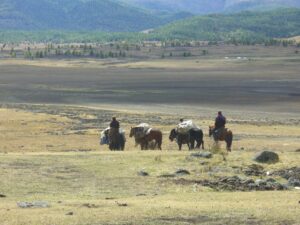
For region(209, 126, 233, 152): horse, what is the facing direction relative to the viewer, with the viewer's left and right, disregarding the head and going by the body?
facing to the left of the viewer

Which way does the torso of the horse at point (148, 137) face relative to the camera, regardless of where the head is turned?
to the viewer's left

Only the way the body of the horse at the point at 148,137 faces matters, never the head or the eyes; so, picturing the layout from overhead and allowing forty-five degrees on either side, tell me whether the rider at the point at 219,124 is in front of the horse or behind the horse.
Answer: behind

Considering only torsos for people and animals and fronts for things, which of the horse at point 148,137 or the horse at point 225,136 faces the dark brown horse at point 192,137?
the horse at point 225,136

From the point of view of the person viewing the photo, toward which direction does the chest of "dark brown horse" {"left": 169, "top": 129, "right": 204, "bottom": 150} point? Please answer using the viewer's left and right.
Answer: facing to the left of the viewer

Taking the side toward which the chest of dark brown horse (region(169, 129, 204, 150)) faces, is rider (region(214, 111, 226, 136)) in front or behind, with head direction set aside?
behind

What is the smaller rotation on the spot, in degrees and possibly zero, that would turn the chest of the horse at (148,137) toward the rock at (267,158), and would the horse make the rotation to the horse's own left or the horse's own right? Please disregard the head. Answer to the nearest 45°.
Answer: approximately 135° to the horse's own left

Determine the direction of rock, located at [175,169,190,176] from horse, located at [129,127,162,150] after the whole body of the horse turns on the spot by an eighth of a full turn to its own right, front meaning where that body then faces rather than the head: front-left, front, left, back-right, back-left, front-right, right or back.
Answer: back-left

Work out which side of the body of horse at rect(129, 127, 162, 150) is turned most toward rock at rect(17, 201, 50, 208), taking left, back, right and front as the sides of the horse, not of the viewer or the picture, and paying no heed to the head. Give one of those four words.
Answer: left
